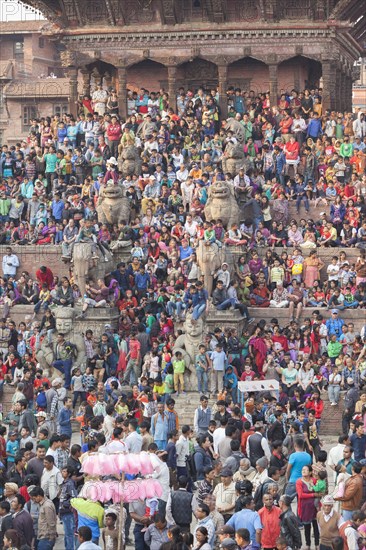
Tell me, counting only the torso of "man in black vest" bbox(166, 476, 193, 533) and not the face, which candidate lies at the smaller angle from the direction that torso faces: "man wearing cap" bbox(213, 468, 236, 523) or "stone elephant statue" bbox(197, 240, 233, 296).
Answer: the stone elephant statue

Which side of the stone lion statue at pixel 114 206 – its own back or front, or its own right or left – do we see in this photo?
front

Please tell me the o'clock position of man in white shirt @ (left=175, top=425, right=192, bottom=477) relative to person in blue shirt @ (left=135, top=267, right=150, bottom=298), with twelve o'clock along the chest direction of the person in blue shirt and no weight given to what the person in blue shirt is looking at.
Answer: The man in white shirt is roughly at 12 o'clock from the person in blue shirt.

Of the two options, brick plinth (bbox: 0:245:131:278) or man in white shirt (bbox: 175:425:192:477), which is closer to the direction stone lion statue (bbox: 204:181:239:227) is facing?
the man in white shirt

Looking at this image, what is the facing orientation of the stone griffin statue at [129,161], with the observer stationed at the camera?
facing the viewer

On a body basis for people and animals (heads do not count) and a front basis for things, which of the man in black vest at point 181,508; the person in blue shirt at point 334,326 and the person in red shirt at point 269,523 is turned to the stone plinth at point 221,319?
the man in black vest

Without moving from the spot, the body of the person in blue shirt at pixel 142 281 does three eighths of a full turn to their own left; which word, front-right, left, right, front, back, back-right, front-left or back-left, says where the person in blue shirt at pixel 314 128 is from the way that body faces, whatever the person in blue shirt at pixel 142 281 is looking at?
front

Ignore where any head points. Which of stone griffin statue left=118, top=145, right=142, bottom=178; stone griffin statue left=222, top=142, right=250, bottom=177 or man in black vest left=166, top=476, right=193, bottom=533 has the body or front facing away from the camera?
the man in black vest

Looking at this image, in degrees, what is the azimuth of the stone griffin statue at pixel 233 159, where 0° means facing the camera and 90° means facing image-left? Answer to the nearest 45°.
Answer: approximately 0°

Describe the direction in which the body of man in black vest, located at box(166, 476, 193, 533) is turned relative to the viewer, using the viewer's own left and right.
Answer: facing away from the viewer

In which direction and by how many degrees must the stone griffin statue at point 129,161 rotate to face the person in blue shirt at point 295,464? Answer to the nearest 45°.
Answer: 0° — it already faces them

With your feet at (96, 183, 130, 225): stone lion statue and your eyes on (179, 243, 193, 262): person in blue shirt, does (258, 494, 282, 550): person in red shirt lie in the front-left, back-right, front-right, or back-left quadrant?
front-right

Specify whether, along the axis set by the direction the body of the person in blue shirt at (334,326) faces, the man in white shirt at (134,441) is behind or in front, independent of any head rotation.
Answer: in front

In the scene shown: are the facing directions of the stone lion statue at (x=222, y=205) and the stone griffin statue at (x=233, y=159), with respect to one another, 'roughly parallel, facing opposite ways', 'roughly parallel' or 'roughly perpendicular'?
roughly parallel

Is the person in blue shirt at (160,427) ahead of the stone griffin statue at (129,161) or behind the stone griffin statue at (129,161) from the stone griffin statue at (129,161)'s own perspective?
ahead

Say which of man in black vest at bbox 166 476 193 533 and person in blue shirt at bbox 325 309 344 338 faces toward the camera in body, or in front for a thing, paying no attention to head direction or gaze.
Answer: the person in blue shirt

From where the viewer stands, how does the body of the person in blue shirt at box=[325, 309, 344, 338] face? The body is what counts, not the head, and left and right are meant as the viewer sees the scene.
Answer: facing the viewer

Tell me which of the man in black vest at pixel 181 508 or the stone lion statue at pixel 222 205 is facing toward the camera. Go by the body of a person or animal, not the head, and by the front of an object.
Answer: the stone lion statue
